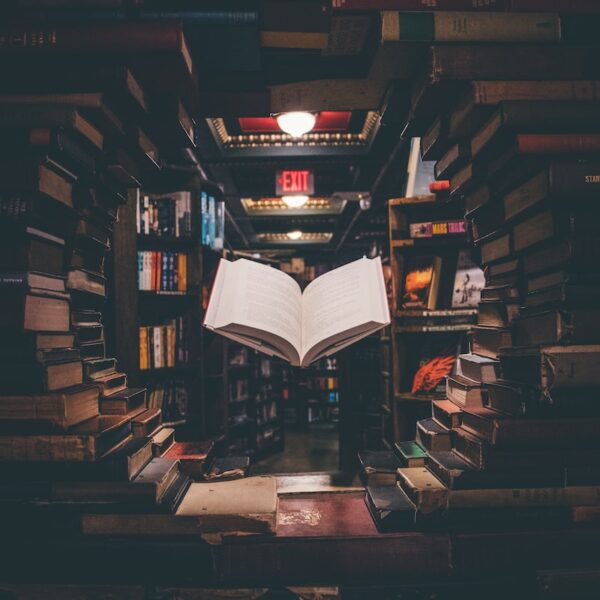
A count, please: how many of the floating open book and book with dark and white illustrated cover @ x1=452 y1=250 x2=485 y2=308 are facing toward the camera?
2

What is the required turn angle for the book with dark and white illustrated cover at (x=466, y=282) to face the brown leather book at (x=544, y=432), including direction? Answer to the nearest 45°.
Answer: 0° — it already faces it

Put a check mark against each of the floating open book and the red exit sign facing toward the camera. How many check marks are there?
2

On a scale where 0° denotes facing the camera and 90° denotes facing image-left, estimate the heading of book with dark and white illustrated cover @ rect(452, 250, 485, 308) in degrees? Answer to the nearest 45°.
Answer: approximately 0°

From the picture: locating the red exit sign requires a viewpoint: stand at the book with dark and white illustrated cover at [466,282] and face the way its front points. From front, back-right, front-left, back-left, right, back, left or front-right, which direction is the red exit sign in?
back-right
